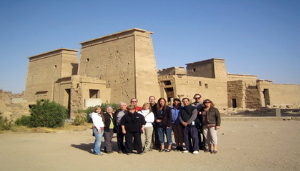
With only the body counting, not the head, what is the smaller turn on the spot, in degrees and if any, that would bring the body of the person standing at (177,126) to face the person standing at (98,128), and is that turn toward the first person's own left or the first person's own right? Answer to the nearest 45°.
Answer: approximately 90° to the first person's own right

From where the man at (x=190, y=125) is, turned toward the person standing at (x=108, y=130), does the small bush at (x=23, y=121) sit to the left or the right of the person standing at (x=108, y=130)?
right

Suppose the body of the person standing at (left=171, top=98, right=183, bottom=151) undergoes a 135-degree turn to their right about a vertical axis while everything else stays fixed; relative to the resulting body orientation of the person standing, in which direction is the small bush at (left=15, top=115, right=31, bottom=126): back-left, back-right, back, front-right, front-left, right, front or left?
front

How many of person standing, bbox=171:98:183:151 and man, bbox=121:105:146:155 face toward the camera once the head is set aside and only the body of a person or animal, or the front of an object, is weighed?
2

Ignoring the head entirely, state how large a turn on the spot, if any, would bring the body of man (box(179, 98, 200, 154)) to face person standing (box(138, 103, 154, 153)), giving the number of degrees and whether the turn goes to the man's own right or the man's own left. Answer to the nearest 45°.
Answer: approximately 45° to the man's own right

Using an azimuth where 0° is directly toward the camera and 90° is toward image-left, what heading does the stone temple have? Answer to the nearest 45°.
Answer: approximately 45°

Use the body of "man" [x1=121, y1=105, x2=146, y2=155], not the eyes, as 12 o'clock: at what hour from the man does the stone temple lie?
The stone temple is roughly at 6 o'clock from the man.

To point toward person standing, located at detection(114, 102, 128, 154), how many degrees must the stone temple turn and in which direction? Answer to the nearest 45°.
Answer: approximately 45° to its left

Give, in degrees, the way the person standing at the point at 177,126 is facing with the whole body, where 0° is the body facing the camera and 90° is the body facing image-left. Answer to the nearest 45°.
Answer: approximately 0°
